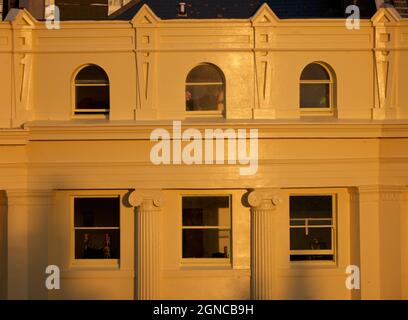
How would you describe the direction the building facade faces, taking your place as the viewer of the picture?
facing the viewer
